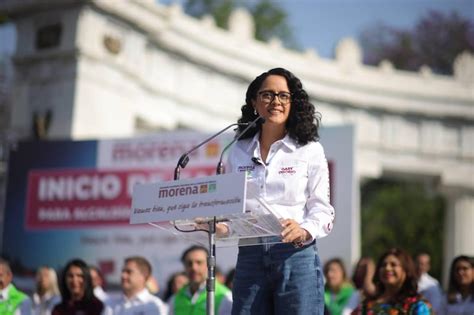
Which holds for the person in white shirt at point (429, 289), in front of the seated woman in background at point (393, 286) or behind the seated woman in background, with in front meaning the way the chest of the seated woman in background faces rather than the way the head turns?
behind

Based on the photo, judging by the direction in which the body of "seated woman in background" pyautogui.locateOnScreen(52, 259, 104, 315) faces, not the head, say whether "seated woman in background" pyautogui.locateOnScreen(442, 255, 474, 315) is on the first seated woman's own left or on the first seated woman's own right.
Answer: on the first seated woman's own left

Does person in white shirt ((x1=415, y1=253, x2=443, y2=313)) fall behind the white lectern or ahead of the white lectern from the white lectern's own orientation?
behind

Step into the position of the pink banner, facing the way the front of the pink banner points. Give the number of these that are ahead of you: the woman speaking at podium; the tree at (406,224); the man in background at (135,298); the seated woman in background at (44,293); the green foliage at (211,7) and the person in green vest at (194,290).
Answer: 4

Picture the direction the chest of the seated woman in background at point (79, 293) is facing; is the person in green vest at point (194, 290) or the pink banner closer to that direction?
the person in green vest

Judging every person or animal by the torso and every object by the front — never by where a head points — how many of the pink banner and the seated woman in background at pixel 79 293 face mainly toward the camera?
2

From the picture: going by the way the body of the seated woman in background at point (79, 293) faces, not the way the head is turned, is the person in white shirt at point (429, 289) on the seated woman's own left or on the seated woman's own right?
on the seated woman's own left

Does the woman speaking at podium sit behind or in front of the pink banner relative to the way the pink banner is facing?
in front

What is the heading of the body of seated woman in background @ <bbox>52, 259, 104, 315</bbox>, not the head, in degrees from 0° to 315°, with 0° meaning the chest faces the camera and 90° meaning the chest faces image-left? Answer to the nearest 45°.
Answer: approximately 0°
